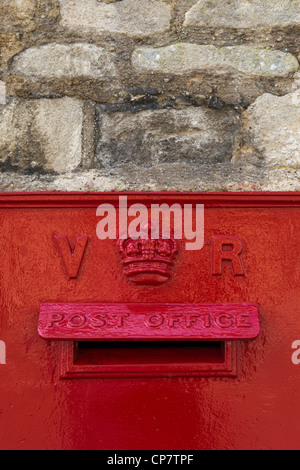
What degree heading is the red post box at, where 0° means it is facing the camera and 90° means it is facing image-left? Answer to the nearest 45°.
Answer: approximately 0°
